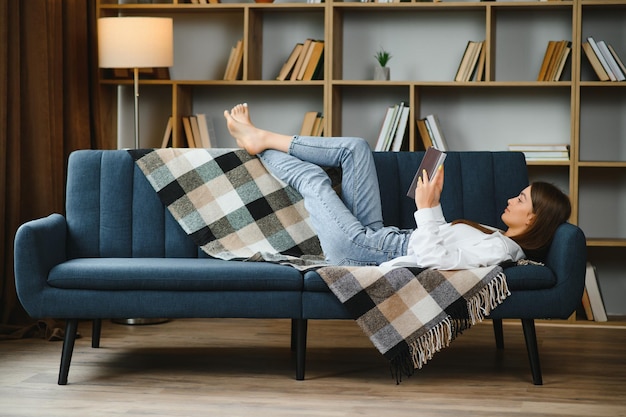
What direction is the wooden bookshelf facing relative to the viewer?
toward the camera

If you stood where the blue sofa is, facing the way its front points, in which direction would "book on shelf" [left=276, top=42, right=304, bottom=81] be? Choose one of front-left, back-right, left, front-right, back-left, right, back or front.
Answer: back

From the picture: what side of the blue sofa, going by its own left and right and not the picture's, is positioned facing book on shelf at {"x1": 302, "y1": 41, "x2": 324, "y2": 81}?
back

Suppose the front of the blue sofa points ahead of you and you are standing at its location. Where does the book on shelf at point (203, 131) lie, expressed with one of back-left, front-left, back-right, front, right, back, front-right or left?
back

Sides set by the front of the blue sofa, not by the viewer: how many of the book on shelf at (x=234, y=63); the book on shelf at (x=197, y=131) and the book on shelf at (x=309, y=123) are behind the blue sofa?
3

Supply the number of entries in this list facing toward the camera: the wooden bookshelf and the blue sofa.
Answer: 2

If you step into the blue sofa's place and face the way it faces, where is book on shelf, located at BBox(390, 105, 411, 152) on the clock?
The book on shelf is roughly at 7 o'clock from the blue sofa.

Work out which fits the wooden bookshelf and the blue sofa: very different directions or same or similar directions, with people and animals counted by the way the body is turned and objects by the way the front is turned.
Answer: same or similar directions

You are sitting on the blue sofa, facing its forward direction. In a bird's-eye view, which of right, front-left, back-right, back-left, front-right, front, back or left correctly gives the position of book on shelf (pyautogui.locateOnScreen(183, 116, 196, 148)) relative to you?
back

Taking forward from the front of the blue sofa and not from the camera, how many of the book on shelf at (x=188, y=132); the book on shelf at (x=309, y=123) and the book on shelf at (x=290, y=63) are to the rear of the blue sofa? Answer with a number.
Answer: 3

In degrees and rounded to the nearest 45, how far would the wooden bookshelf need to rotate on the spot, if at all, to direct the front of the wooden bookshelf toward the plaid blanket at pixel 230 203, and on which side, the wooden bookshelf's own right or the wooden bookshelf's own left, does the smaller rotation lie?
approximately 45° to the wooden bookshelf's own right

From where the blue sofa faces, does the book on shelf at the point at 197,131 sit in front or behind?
behind

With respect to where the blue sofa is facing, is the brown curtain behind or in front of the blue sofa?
behind

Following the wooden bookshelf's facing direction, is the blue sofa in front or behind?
in front

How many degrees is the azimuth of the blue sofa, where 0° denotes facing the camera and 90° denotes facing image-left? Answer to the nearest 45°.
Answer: approximately 0°

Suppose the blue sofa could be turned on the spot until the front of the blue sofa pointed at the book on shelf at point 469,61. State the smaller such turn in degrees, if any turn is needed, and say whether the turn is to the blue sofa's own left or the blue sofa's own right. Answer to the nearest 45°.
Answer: approximately 135° to the blue sofa's own left

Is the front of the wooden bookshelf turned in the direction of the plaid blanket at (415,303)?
yes
